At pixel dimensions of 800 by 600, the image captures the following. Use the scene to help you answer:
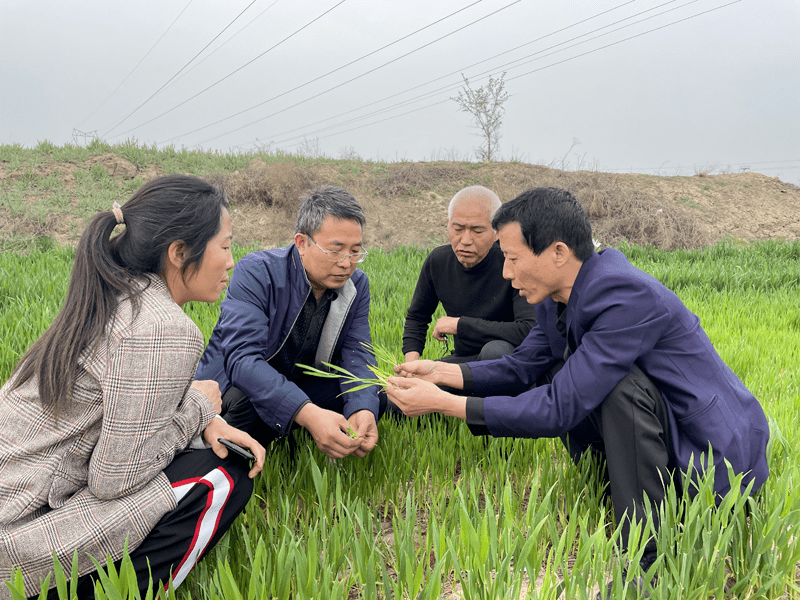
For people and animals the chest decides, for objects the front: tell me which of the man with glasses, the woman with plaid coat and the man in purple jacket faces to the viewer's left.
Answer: the man in purple jacket

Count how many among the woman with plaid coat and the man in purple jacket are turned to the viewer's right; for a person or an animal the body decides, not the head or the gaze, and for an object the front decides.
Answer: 1

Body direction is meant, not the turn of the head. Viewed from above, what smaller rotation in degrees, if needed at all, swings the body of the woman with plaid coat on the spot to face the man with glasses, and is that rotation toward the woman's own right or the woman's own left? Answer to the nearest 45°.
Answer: approximately 45° to the woman's own left

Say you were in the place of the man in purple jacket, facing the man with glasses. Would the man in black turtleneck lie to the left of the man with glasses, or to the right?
right

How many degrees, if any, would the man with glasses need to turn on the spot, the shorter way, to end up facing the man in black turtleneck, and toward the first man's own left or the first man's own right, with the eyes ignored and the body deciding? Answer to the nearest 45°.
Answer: approximately 90° to the first man's own left

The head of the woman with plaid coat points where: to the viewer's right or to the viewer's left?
to the viewer's right

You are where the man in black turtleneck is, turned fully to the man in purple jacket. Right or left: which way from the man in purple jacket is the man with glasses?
right

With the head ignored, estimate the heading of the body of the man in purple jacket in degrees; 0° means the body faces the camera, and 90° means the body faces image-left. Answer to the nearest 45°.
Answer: approximately 90°

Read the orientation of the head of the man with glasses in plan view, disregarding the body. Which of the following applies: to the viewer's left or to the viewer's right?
to the viewer's right

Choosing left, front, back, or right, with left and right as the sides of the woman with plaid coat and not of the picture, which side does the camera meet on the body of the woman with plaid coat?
right
